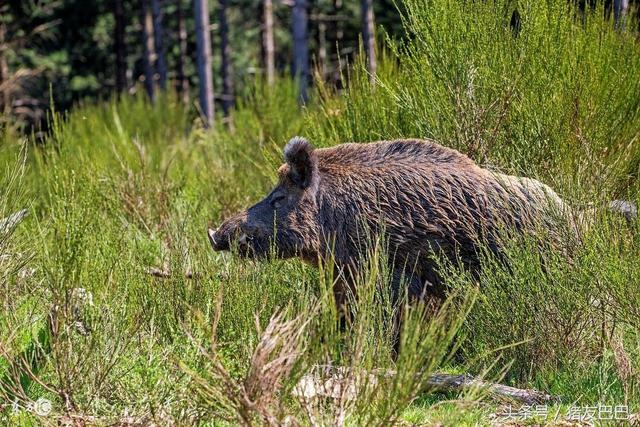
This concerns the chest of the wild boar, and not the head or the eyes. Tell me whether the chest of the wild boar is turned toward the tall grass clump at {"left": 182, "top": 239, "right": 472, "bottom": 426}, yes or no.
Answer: no

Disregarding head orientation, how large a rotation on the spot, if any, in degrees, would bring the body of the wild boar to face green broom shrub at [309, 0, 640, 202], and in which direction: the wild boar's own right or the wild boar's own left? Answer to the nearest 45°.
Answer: approximately 135° to the wild boar's own right

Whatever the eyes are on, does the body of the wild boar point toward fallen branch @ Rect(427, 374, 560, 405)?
no

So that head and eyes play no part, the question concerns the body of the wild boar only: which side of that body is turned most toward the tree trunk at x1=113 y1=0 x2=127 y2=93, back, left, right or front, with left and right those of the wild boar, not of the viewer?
right

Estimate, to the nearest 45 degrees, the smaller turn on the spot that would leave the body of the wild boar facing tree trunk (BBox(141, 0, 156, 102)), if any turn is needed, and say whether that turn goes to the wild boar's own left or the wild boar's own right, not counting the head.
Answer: approximately 90° to the wild boar's own right

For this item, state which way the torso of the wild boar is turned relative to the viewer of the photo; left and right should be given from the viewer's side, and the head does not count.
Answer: facing to the left of the viewer

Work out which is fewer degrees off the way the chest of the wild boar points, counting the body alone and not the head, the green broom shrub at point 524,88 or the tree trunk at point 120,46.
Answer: the tree trunk

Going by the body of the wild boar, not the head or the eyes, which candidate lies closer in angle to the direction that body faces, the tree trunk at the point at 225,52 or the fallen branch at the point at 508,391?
the tree trunk

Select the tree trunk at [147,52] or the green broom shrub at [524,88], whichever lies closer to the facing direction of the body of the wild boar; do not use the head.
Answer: the tree trunk

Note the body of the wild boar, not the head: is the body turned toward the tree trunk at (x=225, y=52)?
no

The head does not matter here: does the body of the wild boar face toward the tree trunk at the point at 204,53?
no
